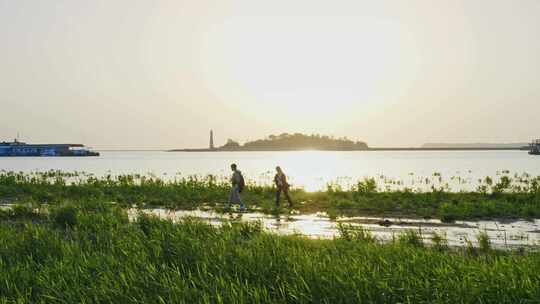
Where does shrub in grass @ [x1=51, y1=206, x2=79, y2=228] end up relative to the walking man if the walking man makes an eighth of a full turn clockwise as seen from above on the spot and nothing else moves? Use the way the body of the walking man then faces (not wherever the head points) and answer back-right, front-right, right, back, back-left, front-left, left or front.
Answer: left

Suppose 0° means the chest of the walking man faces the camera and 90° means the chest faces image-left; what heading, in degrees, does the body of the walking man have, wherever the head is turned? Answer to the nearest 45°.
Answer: approximately 90°
